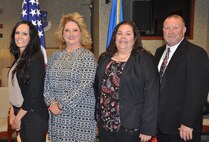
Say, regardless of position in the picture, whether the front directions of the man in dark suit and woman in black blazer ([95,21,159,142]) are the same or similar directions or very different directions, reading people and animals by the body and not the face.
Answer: same or similar directions

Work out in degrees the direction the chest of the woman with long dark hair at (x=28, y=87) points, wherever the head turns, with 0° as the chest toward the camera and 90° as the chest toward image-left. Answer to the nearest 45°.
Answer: approximately 45°

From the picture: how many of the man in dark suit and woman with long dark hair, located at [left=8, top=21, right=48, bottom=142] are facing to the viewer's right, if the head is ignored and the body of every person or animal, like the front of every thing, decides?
0

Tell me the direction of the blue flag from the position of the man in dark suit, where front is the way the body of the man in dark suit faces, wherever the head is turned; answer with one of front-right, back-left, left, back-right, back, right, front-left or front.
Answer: right

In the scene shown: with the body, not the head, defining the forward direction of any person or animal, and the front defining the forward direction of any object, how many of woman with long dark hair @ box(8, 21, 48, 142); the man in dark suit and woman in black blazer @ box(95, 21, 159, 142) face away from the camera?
0

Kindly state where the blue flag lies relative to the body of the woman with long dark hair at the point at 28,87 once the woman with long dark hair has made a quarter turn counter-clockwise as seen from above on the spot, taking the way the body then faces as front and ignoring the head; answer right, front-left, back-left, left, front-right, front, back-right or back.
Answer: left

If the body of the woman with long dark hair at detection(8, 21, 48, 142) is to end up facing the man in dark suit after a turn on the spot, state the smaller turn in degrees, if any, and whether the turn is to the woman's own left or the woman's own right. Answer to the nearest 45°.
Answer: approximately 135° to the woman's own left

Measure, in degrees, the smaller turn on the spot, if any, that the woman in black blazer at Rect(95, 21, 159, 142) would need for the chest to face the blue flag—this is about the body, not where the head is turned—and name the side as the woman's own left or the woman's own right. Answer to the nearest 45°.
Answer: approximately 135° to the woman's own right

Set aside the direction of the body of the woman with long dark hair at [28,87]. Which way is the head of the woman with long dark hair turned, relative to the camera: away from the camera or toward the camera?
toward the camera

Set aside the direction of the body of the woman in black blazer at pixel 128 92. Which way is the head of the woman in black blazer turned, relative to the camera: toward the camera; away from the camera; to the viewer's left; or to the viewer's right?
toward the camera

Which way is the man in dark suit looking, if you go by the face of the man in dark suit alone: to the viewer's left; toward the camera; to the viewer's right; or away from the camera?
toward the camera

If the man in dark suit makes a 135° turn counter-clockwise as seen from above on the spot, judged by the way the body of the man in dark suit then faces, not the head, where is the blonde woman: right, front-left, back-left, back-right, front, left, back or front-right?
back

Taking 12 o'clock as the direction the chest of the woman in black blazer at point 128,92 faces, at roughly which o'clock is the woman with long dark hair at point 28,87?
The woman with long dark hair is roughly at 2 o'clock from the woman in black blazer.

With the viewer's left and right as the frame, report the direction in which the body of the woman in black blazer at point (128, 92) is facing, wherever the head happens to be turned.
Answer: facing the viewer and to the left of the viewer

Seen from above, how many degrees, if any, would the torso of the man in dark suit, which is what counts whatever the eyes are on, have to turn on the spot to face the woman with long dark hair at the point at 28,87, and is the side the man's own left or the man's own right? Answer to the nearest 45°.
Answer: approximately 45° to the man's own right
